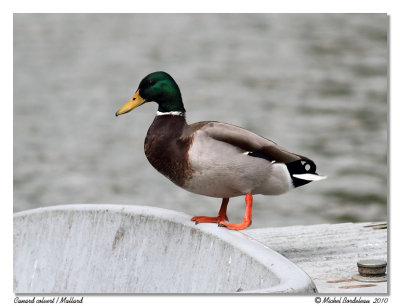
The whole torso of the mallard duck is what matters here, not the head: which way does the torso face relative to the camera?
to the viewer's left

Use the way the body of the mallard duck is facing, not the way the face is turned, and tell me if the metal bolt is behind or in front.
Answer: behind
